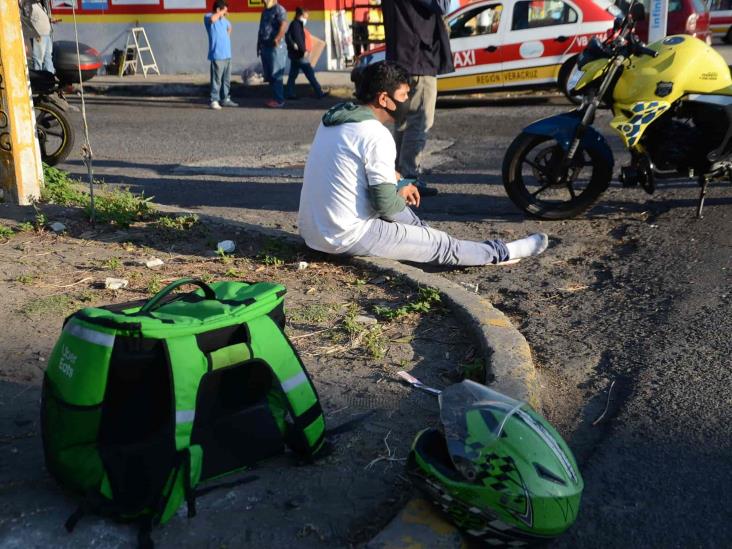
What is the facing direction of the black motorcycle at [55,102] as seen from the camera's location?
facing to the left of the viewer

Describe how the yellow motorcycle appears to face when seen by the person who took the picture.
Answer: facing to the left of the viewer

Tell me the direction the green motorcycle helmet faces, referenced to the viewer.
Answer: facing away from the viewer and to the left of the viewer

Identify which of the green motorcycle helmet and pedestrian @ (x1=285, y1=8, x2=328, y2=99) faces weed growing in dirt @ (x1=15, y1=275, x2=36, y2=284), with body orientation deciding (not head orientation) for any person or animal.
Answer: the green motorcycle helmet
